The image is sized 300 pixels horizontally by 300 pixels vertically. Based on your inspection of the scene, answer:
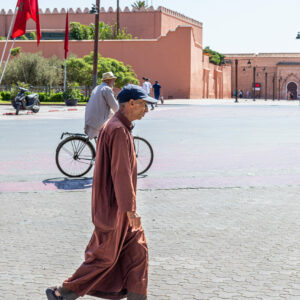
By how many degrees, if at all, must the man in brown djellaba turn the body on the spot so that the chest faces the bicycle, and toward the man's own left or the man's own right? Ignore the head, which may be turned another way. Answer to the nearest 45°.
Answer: approximately 90° to the man's own left

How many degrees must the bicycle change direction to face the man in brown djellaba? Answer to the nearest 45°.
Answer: approximately 90° to its right

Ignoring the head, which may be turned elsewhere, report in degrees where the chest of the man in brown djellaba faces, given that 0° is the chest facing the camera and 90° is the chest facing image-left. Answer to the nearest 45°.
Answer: approximately 270°

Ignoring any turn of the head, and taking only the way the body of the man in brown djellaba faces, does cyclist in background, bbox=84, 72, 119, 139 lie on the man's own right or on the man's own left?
on the man's own left

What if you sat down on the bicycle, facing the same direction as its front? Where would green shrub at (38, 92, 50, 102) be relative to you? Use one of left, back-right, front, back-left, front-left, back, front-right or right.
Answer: left

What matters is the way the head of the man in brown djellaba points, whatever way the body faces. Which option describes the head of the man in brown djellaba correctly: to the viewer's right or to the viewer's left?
to the viewer's right

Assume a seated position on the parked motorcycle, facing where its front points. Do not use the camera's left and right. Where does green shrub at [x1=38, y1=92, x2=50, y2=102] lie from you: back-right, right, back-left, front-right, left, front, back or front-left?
back-right

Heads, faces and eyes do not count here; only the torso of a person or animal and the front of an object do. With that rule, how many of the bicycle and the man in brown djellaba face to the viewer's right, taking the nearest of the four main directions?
2

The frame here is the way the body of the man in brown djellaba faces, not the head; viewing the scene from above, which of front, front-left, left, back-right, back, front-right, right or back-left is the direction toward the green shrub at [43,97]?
left

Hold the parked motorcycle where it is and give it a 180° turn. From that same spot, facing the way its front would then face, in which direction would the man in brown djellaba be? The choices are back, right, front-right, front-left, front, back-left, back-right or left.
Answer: back-right

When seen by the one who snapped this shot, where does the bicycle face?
facing to the right of the viewer

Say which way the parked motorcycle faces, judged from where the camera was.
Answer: facing the viewer and to the left of the viewer

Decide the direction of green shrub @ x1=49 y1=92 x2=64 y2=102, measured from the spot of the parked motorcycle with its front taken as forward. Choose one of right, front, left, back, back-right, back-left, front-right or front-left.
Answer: back-right
